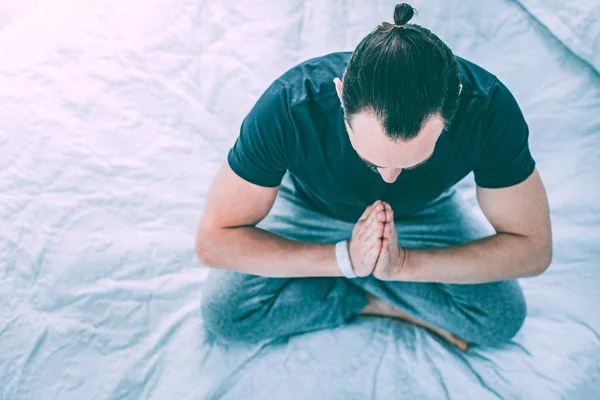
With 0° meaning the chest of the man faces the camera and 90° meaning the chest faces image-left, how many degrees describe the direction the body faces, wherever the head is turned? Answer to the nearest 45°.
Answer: approximately 0°
